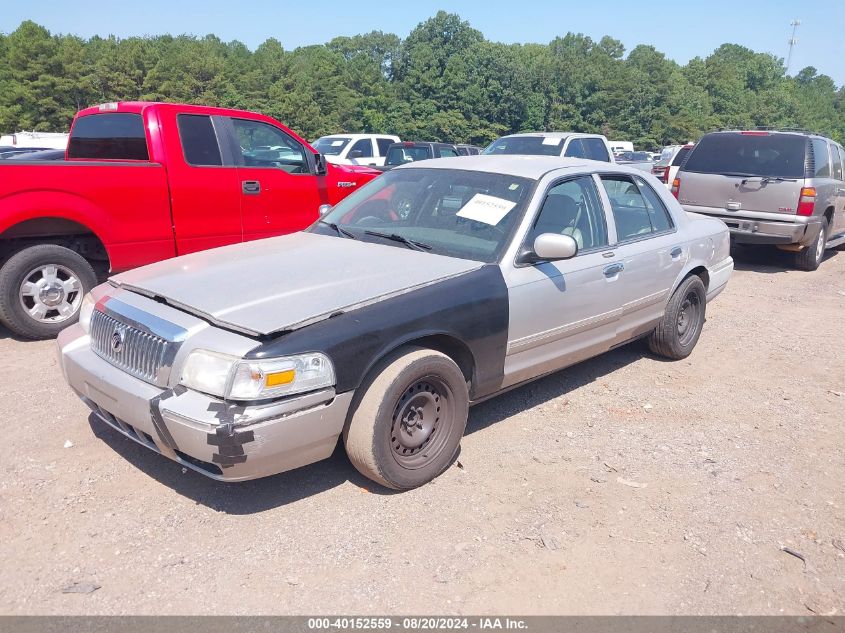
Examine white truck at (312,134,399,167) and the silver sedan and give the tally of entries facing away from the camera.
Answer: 0

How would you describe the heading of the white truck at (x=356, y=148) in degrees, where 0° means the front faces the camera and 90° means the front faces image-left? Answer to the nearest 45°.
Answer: approximately 45°

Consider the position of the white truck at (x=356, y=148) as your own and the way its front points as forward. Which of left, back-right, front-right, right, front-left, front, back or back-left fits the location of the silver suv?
left

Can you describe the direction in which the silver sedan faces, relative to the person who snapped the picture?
facing the viewer and to the left of the viewer

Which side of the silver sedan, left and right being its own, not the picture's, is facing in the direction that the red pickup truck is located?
right

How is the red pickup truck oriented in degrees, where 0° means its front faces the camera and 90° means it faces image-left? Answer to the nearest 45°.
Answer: approximately 225°

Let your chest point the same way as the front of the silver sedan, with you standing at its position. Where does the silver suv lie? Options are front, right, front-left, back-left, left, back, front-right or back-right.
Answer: back

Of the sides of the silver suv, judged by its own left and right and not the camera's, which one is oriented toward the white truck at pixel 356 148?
left

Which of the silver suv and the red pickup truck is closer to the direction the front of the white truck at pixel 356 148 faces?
the red pickup truck

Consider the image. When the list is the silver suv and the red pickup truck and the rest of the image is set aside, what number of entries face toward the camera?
0

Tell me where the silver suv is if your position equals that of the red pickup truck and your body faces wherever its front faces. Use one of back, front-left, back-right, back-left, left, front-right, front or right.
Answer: front-right

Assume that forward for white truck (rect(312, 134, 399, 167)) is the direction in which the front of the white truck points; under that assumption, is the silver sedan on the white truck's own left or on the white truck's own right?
on the white truck's own left

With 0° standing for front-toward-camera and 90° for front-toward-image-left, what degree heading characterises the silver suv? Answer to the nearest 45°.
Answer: approximately 225°
